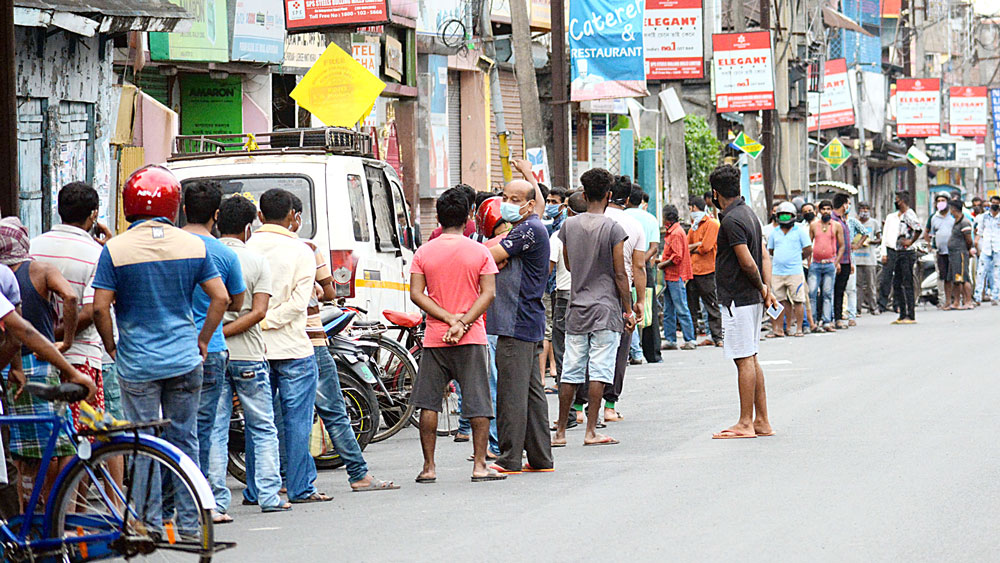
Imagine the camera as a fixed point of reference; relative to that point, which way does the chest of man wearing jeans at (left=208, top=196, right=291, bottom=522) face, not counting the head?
away from the camera

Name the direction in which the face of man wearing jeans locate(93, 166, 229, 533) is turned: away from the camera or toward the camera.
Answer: away from the camera

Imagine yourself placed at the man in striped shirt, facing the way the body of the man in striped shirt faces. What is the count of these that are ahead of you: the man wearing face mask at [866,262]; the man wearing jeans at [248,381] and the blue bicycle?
2

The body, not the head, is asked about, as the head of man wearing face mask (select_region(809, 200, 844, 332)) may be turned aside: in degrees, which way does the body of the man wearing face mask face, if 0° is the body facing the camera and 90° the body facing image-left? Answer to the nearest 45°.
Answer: approximately 0°

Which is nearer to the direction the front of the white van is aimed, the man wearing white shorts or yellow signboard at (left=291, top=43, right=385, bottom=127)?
the yellow signboard

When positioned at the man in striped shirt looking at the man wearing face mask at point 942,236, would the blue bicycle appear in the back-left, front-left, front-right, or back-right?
back-right

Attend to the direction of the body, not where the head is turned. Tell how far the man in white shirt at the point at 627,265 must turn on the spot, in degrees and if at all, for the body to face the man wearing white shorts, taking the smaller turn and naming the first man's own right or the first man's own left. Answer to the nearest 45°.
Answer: approximately 135° to the first man's own right

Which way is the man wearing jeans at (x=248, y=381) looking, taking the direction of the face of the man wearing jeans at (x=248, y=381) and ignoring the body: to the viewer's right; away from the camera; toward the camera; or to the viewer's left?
away from the camera
